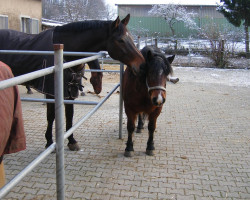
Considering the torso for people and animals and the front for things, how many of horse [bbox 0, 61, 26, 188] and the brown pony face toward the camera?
1

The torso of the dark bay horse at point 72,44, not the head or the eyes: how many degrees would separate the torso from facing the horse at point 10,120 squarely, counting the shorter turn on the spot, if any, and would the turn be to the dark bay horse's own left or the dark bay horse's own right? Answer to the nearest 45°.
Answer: approximately 90° to the dark bay horse's own right

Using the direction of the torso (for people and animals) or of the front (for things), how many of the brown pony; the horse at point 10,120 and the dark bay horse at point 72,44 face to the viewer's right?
1

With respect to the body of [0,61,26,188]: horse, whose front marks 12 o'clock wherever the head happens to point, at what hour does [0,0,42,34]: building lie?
The building is roughly at 3 o'clock from the horse.

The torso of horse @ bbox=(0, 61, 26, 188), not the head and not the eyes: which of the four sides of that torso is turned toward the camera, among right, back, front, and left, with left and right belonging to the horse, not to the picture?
left

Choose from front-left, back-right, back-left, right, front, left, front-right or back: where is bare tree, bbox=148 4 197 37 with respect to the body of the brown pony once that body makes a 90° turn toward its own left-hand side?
left

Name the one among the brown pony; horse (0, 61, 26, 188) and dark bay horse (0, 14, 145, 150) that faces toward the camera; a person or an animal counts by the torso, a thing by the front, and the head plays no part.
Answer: the brown pony

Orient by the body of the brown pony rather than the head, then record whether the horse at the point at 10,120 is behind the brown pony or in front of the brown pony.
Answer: in front

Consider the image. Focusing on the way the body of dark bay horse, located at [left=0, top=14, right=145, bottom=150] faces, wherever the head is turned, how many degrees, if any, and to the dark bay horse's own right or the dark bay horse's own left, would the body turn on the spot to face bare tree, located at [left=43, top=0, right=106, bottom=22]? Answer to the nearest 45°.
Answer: approximately 90° to the dark bay horse's own left

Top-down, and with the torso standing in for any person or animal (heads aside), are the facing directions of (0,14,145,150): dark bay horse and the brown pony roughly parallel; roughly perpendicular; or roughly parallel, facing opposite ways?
roughly perpendicular

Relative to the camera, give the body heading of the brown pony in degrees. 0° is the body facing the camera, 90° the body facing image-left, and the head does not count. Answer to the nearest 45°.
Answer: approximately 0°

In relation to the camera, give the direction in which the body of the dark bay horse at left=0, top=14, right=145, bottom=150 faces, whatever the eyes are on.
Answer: to the viewer's right
